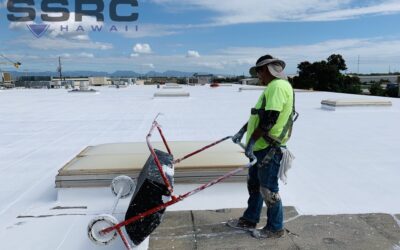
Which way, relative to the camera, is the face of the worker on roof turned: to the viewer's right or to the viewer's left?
to the viewer's left

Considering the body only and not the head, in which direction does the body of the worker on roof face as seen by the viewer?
to the viewer's left

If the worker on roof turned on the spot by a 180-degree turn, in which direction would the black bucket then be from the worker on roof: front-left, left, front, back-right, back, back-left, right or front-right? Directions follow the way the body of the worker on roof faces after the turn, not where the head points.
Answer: back-right
